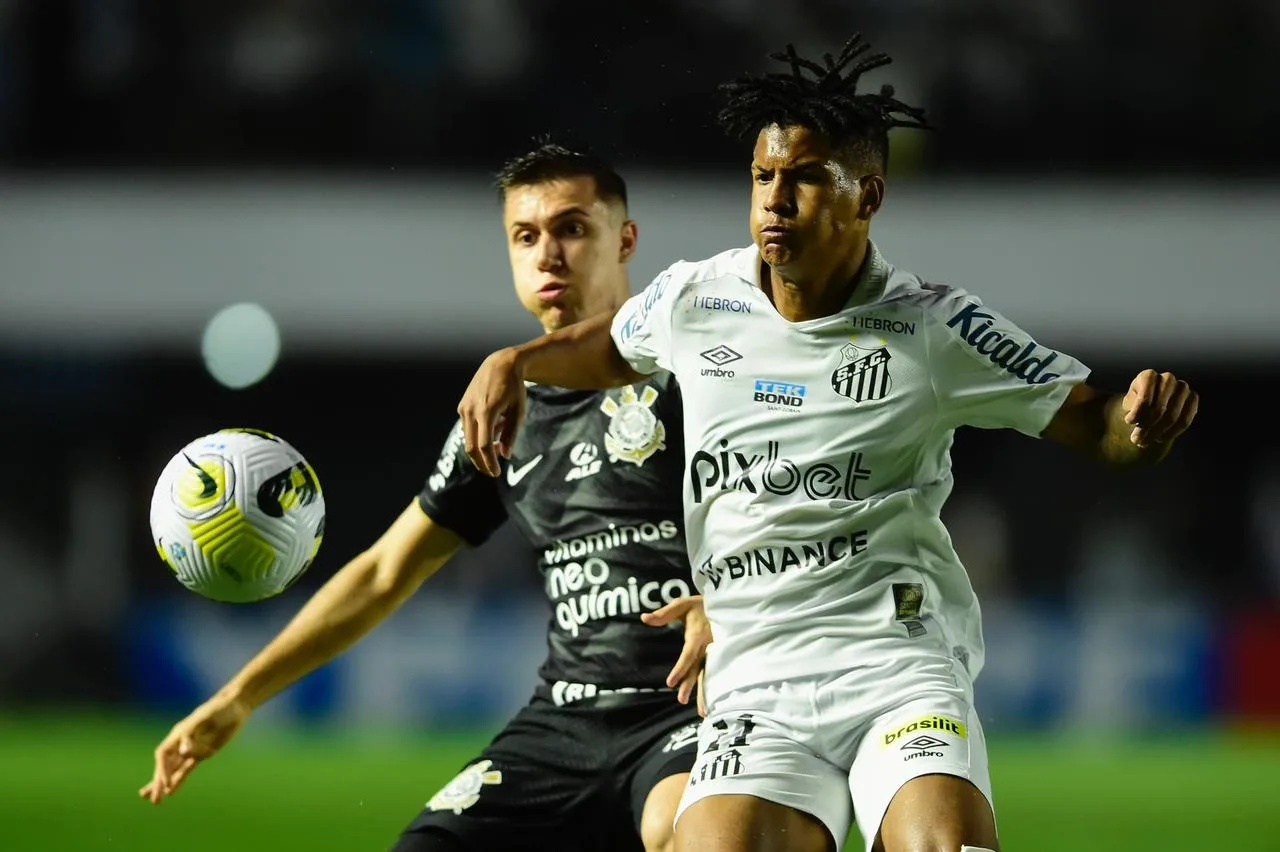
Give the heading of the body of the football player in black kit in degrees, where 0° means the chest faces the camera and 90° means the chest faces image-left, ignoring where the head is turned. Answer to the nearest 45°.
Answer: approximately 0°

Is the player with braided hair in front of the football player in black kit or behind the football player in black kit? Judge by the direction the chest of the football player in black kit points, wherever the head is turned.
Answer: in front
